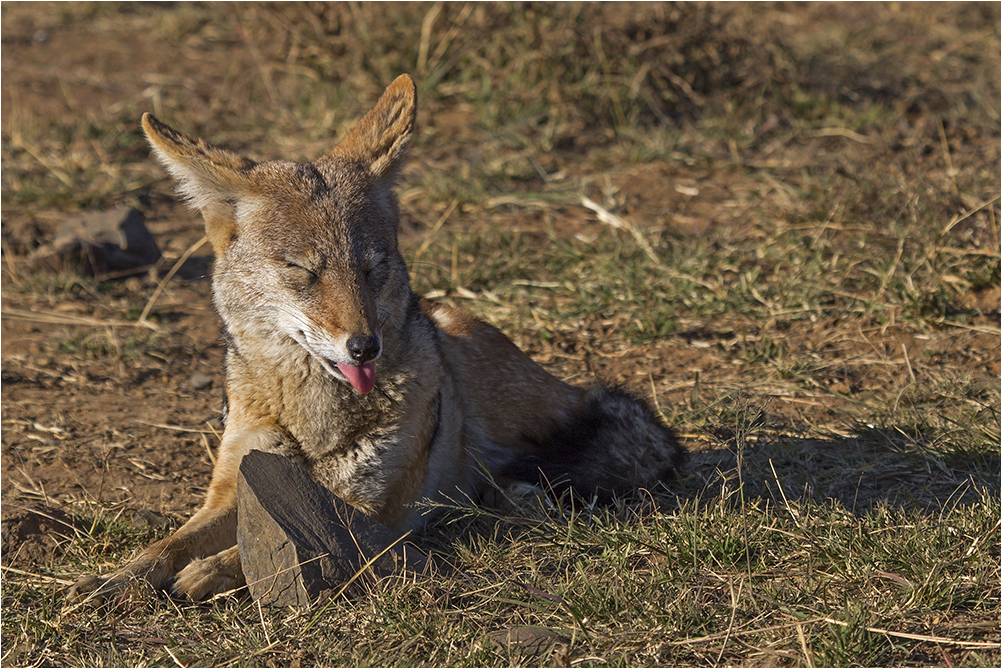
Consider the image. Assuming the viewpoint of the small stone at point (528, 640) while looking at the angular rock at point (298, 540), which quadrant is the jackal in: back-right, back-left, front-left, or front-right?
front-right

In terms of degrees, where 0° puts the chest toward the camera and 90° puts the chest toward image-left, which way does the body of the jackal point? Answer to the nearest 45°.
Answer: approximately 45°

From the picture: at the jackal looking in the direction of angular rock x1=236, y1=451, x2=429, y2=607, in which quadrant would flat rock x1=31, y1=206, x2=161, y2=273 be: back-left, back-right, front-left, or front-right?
back-right

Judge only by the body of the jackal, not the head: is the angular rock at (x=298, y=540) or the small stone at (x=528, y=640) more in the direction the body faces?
the angular rock

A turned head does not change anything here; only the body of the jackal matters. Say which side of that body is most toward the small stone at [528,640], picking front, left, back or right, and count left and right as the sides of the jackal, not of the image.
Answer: left

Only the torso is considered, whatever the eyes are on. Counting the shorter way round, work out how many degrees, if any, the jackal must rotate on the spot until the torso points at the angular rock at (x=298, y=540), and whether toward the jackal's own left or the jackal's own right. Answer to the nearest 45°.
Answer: approximately 45° to the jackal's own left

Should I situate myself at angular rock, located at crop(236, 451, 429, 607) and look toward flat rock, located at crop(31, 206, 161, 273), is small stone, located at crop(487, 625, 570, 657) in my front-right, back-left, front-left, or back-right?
back-right
